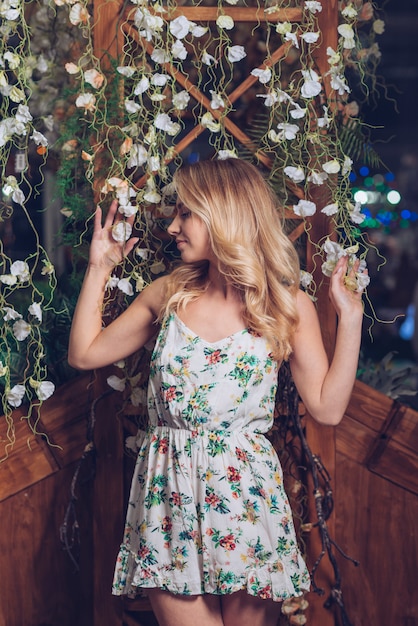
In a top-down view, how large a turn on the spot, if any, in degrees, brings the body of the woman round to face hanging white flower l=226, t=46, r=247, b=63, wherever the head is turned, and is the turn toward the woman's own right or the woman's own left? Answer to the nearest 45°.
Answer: approximately 135° to the woman's own left

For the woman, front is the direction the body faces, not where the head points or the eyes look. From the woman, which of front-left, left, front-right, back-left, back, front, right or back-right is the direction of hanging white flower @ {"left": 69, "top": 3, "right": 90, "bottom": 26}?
back

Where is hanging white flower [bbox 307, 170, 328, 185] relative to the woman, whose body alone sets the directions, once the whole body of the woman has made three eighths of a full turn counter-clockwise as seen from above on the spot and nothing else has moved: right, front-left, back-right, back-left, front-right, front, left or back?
front

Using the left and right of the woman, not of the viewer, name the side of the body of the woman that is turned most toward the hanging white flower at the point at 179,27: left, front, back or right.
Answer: back

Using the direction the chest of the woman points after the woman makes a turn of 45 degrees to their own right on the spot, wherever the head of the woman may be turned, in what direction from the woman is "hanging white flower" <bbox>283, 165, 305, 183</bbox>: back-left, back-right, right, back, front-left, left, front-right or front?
back

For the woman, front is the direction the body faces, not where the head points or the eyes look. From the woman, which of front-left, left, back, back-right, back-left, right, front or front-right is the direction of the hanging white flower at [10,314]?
back-right

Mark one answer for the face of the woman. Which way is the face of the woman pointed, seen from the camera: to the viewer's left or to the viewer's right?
to the viewer's left

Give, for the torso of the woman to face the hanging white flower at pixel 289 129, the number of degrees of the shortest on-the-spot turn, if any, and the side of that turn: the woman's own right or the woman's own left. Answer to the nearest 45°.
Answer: approximately 135° to the woman's own left

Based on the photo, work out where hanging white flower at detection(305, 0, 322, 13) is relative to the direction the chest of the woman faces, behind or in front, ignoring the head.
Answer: behind

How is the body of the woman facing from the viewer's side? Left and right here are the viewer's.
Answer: facing the viewer

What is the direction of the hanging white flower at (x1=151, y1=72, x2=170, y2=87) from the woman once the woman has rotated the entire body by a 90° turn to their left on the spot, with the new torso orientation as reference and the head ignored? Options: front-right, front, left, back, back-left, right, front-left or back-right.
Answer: left

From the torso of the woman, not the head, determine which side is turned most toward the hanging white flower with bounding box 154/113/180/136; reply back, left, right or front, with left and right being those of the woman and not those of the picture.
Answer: back

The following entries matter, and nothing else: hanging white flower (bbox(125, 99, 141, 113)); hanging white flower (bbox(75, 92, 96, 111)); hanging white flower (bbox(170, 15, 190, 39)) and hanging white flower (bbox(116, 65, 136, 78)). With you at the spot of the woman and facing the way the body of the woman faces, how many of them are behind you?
4

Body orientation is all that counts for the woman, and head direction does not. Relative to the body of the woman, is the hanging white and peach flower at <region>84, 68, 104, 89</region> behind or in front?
behind

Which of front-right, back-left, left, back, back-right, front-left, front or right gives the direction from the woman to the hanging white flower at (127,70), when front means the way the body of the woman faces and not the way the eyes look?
back
